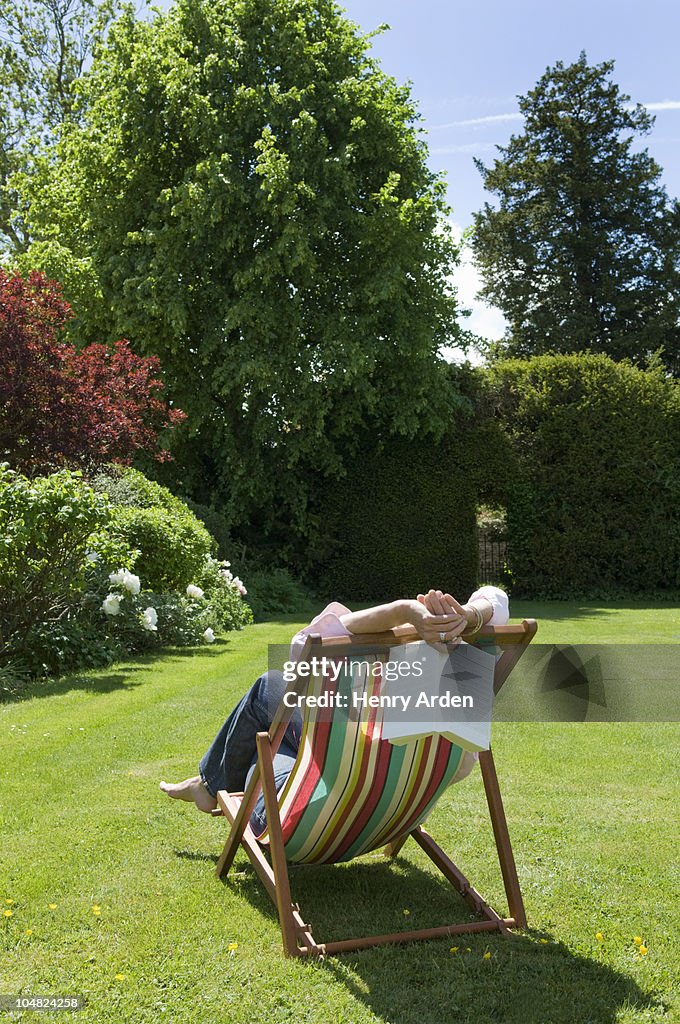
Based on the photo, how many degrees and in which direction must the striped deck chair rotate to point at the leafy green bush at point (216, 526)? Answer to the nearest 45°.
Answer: approximately 45° to its right

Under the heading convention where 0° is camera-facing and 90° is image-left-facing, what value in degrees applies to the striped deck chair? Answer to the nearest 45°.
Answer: approximately 135°

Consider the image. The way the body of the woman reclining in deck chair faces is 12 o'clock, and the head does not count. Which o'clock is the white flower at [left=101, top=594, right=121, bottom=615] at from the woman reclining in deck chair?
The white flower is roughly at 1 o'clock from the woman reclining in deck chair.

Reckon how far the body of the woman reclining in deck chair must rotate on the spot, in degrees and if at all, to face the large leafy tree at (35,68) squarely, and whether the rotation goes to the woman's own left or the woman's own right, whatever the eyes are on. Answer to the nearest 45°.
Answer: approximately 45° to the woman's own right

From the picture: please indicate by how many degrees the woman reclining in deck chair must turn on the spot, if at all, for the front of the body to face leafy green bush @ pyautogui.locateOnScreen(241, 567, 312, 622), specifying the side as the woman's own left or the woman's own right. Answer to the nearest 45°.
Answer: approximately 45° to the woman's own right

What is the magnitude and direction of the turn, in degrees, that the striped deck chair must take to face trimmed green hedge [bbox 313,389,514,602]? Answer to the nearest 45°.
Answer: approximately 45° to its right

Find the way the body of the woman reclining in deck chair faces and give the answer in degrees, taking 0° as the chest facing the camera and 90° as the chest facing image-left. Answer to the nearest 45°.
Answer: approximately 135°

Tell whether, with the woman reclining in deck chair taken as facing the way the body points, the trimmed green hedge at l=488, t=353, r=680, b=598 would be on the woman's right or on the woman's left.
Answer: on the woman's right
